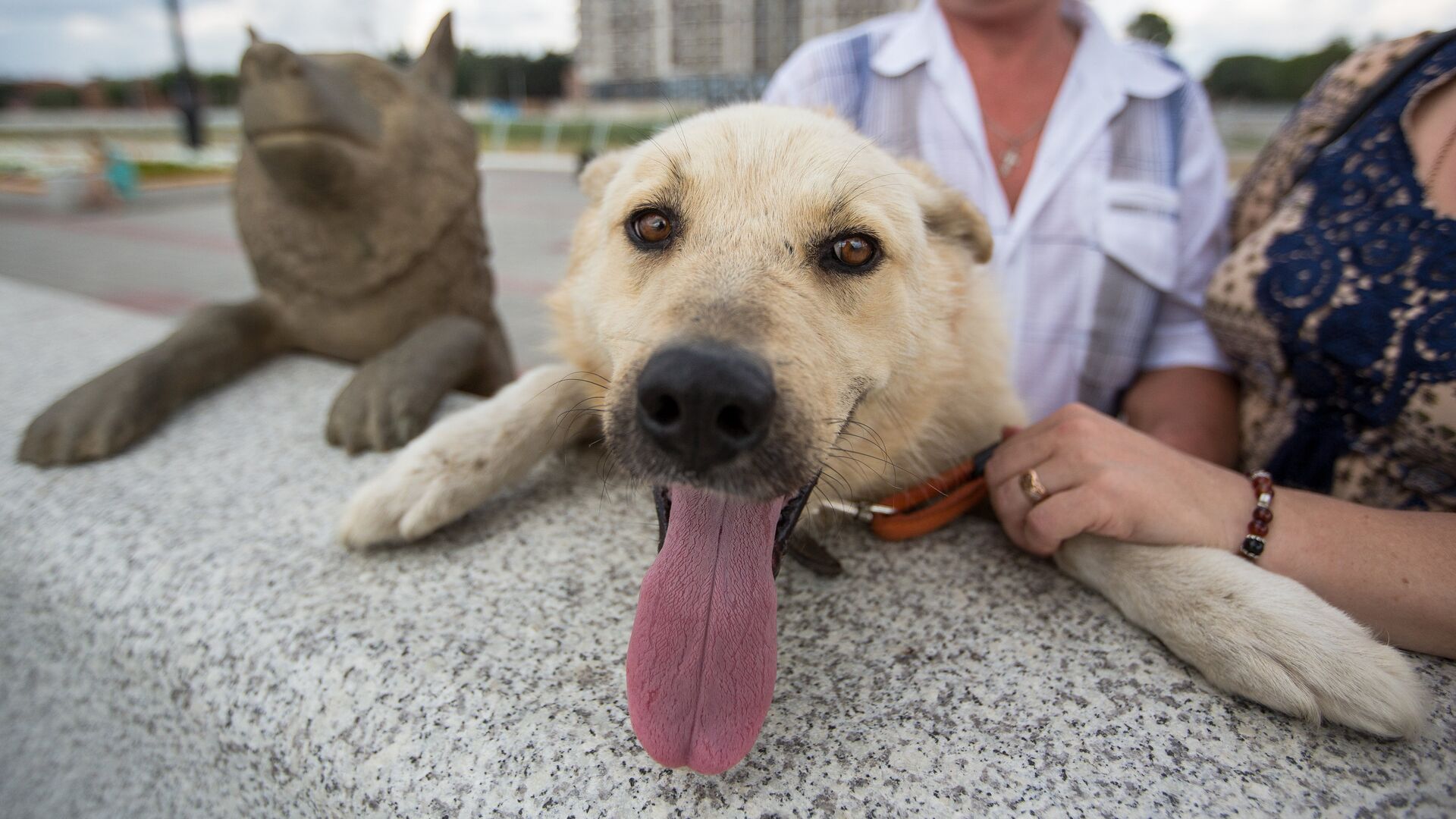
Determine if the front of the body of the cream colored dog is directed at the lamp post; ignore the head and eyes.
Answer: no

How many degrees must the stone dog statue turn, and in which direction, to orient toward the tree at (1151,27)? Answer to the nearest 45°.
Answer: approximately 180°

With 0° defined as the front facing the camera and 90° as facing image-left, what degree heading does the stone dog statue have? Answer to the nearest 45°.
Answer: approximately 45°

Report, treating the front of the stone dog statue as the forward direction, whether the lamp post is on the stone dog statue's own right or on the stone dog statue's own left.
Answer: on the stone dog statue's own right

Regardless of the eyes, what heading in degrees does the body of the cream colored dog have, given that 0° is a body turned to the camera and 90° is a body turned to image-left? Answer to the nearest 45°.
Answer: approximately 0°

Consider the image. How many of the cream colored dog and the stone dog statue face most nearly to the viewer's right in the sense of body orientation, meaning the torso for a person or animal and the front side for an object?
0

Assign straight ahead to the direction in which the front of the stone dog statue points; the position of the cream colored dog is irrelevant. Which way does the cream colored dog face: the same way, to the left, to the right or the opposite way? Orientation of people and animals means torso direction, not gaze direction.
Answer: the same way

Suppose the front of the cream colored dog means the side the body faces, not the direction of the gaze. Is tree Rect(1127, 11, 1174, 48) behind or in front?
behind

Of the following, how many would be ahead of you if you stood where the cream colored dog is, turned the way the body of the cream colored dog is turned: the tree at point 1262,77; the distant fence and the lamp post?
0

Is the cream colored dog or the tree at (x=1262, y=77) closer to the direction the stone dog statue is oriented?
the cream colored dog

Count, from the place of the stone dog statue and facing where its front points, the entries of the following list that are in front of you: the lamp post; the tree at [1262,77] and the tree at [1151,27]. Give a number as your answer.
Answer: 0

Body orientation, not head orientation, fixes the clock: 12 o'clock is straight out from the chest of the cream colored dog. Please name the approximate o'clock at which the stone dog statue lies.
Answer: The stone dog statue is roughly at 4 o'clock from the cream colored dog.

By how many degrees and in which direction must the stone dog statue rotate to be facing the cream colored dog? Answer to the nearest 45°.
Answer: approximately 45° to its left
